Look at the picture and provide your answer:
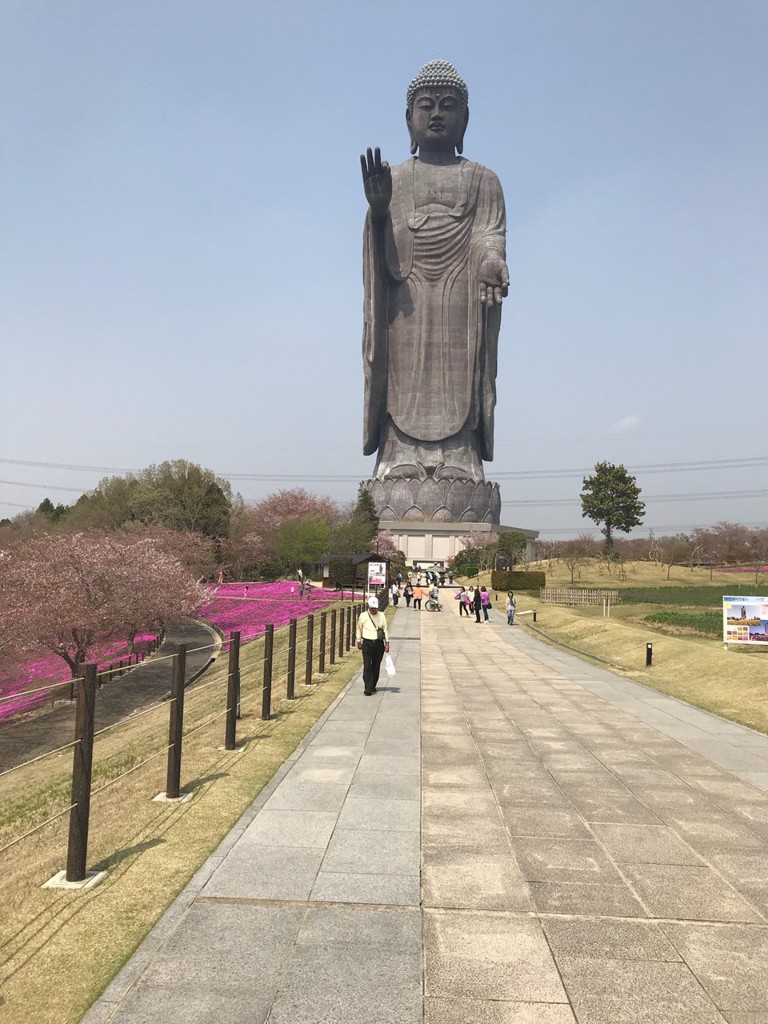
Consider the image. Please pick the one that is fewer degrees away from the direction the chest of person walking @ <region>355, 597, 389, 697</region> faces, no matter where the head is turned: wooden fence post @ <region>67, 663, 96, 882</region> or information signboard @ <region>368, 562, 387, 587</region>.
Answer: the wooden fence post

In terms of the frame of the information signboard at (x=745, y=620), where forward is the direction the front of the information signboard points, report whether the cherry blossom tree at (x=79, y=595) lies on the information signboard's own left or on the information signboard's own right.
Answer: on the information signboard's own right

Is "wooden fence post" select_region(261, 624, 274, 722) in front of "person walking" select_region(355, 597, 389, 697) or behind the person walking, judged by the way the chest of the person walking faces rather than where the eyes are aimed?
in front

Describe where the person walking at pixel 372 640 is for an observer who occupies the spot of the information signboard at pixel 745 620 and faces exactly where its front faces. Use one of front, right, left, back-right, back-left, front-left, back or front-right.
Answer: front-right

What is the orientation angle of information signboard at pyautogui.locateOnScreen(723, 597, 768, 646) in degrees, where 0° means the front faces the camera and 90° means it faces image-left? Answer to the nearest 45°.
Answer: approximately 0°

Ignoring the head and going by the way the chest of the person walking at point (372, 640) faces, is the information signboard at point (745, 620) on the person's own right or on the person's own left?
on the person's own left

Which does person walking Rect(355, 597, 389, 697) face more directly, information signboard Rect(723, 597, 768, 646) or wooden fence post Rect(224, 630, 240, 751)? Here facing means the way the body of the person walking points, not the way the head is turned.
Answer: the wooden fence post

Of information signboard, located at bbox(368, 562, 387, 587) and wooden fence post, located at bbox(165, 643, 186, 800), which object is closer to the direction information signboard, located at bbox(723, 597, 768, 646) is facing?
the wooden fence post

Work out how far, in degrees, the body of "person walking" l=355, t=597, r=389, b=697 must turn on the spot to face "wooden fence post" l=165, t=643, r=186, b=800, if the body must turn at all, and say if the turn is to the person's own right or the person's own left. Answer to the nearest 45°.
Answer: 0° — they already face it

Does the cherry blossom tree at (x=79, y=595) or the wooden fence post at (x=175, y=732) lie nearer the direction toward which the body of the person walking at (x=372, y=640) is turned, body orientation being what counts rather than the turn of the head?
the wooden fence post

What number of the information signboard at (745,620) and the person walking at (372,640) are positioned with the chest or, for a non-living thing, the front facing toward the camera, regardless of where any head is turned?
2

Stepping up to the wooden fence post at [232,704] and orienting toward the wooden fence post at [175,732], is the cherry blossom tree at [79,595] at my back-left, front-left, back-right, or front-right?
back-right

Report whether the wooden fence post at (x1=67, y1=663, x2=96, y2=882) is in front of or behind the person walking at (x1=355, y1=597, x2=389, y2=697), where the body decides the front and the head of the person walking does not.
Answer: in front

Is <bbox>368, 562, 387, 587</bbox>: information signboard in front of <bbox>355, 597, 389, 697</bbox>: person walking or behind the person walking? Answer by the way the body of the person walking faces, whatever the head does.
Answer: behind
